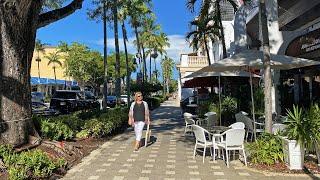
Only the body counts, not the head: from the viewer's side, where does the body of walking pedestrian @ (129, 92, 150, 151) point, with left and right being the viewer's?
facing the viewer

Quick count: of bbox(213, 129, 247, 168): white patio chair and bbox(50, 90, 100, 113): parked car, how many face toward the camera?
0

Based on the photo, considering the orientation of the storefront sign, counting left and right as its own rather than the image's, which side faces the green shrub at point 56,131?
front

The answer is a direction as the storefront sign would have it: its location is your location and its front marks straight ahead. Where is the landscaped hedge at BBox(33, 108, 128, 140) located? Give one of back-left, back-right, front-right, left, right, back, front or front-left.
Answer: front

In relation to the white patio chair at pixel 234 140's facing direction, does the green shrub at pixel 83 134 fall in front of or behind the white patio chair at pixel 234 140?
in front

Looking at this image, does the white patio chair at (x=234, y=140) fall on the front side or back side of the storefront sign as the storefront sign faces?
on the front side

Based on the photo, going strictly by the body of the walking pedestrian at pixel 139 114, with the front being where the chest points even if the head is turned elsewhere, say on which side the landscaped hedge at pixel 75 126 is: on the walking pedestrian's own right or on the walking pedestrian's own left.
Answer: on the walking pedestrian's own right

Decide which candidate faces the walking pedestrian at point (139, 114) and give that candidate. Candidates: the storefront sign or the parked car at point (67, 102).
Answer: the storefront sign

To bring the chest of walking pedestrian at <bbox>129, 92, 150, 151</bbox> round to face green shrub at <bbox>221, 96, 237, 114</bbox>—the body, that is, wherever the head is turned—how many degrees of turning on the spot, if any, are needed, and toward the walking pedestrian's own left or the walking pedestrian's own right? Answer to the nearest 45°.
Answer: approximately 135° to the walking pedestrian's own left

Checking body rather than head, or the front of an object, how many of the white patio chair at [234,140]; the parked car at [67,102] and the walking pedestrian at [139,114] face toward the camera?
1

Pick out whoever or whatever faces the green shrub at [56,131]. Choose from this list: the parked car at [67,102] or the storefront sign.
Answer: the storefront sign

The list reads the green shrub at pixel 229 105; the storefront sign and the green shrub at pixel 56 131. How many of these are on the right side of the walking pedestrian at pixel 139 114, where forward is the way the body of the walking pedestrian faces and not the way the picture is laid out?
1

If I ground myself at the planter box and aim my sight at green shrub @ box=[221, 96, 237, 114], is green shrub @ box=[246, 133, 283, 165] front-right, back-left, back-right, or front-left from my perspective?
front-left

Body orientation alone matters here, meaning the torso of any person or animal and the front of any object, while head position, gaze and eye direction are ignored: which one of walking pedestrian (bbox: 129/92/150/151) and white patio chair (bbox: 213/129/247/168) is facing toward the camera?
the walking pedestrian
